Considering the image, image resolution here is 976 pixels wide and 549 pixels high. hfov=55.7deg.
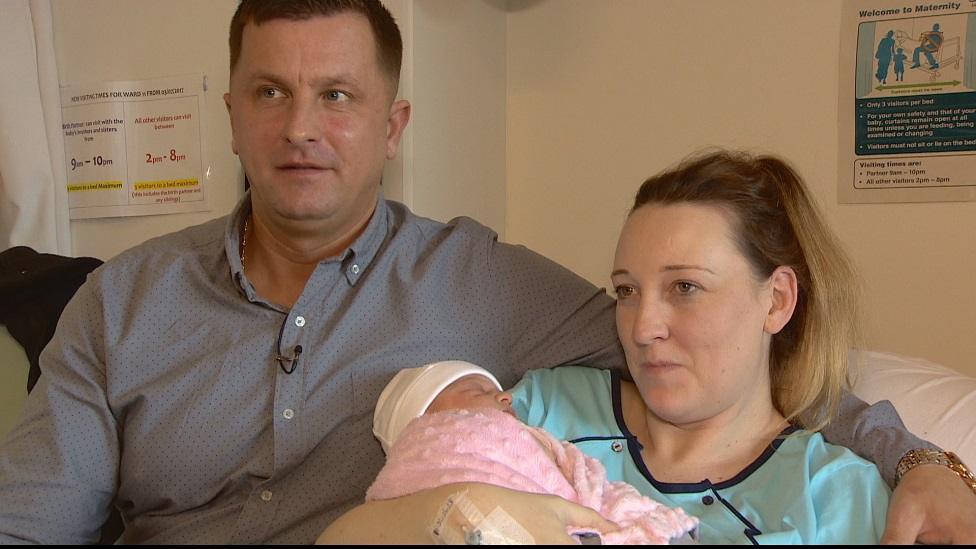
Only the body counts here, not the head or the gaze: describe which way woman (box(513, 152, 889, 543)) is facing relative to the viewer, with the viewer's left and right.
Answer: facing the viewer and to the left of the viewer

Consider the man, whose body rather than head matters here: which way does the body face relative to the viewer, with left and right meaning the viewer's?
facing the viewer

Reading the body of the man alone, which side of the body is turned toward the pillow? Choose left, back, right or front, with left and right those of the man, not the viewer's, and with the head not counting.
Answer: left

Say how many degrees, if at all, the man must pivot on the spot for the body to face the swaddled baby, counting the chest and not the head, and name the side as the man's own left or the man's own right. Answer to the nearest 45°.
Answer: approximately 45° to the man's own left

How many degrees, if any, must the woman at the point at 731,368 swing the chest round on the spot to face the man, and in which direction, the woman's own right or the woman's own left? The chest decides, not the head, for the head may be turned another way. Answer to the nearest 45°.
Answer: approximately 45° to the woman's own right

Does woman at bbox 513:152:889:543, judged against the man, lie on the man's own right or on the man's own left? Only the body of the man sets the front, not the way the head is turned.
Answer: on the man's own left

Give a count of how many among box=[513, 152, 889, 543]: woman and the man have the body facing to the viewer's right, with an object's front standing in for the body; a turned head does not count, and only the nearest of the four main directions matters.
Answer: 0
